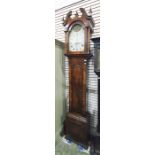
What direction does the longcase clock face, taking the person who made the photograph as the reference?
facing the viewer and to the left of the viewer
